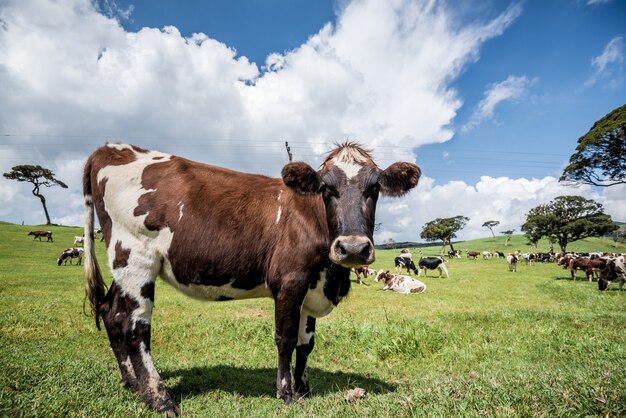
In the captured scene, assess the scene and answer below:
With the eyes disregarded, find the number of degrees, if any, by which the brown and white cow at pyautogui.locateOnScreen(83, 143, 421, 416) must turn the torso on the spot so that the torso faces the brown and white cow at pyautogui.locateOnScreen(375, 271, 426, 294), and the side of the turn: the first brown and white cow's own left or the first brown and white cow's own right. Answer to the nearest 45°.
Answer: approximately 45° to the first brown and white cow's own left

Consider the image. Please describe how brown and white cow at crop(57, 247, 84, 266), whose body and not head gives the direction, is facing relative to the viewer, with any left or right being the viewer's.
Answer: facing to the left of the viewer

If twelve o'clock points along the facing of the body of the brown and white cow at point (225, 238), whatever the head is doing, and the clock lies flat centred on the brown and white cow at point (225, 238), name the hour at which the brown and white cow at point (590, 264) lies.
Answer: the brown and white cow at point (590, 264) is roughly at 11 o'clock from the brown and white cow at point (225, 238).

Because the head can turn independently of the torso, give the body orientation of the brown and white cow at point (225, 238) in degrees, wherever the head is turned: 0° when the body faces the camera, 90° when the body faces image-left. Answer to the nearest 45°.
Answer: approximately 270°

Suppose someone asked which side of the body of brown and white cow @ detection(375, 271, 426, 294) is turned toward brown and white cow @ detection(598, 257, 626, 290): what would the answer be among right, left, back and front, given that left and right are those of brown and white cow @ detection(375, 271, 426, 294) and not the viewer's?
back

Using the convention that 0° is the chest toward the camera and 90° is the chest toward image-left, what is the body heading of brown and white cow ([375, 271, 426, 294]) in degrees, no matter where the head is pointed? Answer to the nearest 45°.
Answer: approximately 90°

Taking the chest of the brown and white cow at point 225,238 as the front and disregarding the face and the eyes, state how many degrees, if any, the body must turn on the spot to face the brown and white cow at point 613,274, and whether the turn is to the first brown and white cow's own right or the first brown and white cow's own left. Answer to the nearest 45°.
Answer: approximately 45° to the first brown and white cow's own left

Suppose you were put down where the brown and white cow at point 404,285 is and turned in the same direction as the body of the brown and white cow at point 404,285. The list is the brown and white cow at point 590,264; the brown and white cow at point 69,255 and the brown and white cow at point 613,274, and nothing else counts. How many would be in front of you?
1

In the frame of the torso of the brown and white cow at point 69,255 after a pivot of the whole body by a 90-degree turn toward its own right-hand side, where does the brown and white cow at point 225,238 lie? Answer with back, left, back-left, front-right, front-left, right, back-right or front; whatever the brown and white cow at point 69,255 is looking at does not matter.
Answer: back

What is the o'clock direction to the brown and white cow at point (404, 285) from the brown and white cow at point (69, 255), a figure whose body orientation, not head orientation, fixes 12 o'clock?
the brown and white cow at point (404, 285) is roughly at 8 o'clock from the brown and white cow at point (69, 255).

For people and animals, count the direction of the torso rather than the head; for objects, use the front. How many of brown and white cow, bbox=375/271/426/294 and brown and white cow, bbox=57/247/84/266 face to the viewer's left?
2

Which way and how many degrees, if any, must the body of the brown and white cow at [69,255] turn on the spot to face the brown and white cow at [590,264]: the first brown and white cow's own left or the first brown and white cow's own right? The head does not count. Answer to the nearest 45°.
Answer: approximately 135° to the first brown and white cow's own left
